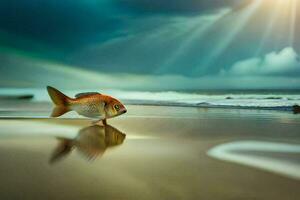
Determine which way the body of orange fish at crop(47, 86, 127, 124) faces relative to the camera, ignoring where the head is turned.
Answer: to the viewer's right
